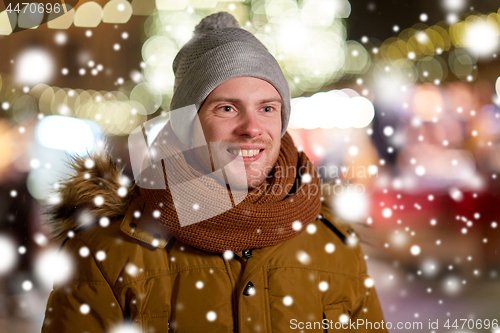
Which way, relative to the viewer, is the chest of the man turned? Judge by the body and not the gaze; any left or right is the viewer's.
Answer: facing the viewer and to the right of the viewer
